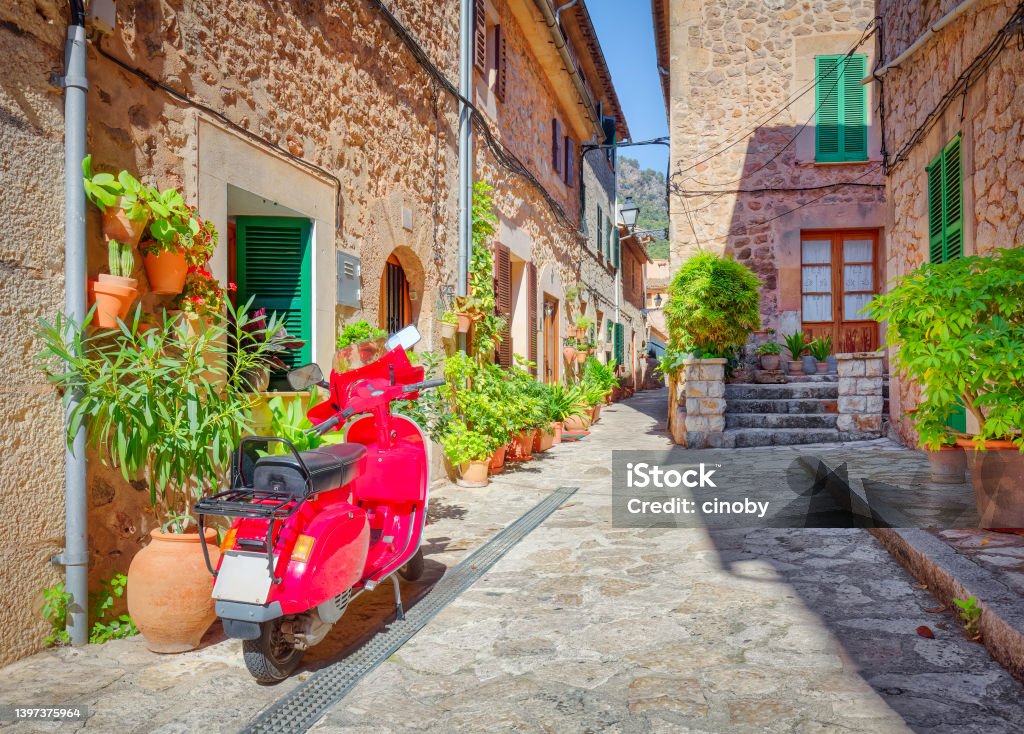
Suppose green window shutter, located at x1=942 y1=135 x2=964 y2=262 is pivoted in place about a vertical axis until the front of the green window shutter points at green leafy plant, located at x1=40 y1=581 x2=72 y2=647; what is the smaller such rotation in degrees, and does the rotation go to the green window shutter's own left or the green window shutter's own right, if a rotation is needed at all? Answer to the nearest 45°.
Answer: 0° — it already faces it

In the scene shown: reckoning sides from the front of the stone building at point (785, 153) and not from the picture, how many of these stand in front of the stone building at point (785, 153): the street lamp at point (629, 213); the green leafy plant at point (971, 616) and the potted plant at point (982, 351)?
2

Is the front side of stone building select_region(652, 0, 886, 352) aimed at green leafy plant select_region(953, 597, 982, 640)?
yes

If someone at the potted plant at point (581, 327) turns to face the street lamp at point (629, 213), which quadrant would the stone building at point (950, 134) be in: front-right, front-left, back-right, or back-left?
back-right

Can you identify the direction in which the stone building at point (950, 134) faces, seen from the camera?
facing the viewer and to the left of the viewer

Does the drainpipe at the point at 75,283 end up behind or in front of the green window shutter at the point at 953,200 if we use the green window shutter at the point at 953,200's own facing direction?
in front

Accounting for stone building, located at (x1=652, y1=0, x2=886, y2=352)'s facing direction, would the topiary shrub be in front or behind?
in front

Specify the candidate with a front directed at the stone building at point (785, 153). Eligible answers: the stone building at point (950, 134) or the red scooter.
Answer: the red scooter

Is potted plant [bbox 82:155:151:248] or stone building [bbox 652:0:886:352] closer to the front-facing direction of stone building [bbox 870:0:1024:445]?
the potted plant

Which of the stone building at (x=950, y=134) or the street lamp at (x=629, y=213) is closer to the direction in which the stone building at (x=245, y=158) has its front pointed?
the stone building

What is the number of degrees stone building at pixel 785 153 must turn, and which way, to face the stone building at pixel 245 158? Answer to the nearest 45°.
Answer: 0° — it already faces it

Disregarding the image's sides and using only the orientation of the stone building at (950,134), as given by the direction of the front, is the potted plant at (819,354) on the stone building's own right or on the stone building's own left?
on the stone building's own right

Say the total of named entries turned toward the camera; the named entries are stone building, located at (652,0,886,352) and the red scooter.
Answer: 1

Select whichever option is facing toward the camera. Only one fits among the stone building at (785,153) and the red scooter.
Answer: the stone building

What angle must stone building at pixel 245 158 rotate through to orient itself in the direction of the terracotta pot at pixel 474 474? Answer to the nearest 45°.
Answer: approximately 90° to its left

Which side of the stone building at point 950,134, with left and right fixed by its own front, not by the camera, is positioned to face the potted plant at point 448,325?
front

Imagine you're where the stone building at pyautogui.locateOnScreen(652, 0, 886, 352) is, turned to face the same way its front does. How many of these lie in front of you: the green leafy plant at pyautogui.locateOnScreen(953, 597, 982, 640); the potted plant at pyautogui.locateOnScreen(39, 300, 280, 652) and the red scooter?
3

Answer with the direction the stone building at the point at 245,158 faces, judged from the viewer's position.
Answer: facing the viewer and to the right of the viewer

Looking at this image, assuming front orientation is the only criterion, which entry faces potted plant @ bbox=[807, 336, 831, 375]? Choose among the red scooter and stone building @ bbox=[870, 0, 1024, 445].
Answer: the red scooter

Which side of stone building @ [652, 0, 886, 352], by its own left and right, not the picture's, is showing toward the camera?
front

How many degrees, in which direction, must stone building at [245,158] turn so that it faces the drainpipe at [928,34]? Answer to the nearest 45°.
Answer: approximately 45° to its left

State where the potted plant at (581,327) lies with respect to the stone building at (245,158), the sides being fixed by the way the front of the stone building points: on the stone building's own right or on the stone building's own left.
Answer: on the stone building's own left

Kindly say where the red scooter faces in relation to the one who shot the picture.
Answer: facing away from the viewer and to the right of the viewer
